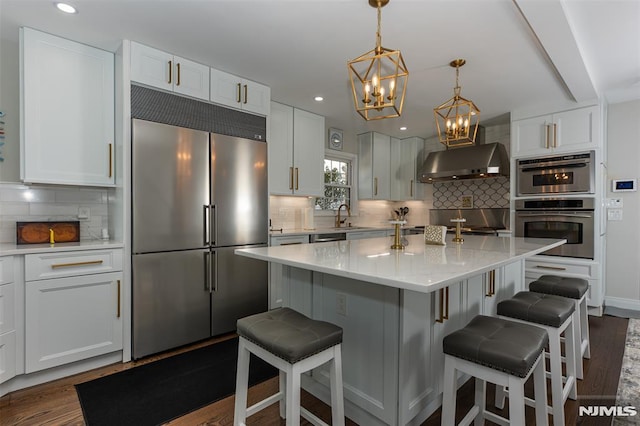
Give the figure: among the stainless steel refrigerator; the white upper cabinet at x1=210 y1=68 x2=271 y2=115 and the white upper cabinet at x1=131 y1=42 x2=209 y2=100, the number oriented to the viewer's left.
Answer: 0

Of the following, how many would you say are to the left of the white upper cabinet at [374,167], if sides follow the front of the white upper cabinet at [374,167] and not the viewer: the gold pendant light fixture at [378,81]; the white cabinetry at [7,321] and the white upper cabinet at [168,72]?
0

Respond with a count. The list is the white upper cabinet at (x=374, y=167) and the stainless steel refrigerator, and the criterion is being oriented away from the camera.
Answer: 0

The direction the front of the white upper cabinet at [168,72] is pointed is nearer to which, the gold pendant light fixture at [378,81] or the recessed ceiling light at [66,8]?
the gold pendant light fixture

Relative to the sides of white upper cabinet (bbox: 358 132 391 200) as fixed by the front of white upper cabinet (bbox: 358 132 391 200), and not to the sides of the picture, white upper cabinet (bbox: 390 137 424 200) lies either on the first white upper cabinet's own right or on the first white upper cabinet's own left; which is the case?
on the first white upper cabinet's own left

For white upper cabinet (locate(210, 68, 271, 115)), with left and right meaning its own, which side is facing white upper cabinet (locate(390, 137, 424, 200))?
left

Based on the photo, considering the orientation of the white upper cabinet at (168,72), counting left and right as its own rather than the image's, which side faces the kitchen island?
front

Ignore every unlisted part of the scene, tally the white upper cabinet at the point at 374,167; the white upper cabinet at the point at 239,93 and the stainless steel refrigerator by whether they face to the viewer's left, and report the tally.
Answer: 0

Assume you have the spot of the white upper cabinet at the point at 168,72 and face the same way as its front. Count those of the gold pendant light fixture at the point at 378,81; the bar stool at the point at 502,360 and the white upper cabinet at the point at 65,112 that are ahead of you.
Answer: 2

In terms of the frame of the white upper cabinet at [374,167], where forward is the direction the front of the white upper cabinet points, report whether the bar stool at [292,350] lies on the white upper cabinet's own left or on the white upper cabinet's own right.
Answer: on the white upper cabinet's own right

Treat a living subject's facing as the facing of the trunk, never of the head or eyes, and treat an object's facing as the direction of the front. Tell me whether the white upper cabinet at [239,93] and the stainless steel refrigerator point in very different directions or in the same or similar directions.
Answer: same or similar directions

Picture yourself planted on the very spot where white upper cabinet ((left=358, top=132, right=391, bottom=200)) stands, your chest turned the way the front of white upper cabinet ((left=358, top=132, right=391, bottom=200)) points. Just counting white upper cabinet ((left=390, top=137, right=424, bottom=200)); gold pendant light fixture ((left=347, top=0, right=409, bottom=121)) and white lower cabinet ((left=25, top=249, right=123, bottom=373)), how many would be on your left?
1

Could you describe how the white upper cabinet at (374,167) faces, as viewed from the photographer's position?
facing the viewer and to the right of the viewer

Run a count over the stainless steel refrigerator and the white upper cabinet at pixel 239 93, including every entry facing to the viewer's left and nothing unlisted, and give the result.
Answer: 0
